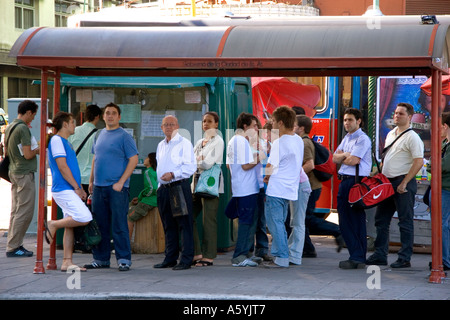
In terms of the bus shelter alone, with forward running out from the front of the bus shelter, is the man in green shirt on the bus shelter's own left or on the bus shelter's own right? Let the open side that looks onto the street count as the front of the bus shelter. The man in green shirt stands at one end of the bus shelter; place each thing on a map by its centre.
on the bus shelter's own right

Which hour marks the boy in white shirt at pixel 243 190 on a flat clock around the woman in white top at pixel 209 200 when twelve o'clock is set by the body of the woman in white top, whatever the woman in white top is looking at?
The boy in white shirt is roughly at 8 o'clock from the woman in white top.

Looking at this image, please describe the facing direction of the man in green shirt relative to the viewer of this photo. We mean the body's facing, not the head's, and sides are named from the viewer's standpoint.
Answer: facing to the right of the viewer

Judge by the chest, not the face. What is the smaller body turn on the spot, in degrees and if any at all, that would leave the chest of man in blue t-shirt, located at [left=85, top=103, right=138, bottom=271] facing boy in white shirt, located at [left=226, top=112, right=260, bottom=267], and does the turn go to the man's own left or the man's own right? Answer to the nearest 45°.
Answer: approximately 135° to the man's own left

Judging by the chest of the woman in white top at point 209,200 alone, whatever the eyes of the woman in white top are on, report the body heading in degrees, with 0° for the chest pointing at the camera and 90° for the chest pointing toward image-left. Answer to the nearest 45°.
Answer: approximately 45°

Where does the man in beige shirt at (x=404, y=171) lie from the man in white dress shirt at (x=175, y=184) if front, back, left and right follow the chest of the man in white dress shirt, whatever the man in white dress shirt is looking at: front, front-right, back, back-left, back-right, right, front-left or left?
back-left

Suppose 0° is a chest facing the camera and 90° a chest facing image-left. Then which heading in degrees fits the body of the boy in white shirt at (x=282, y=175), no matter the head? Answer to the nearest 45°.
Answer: approximately 135°
